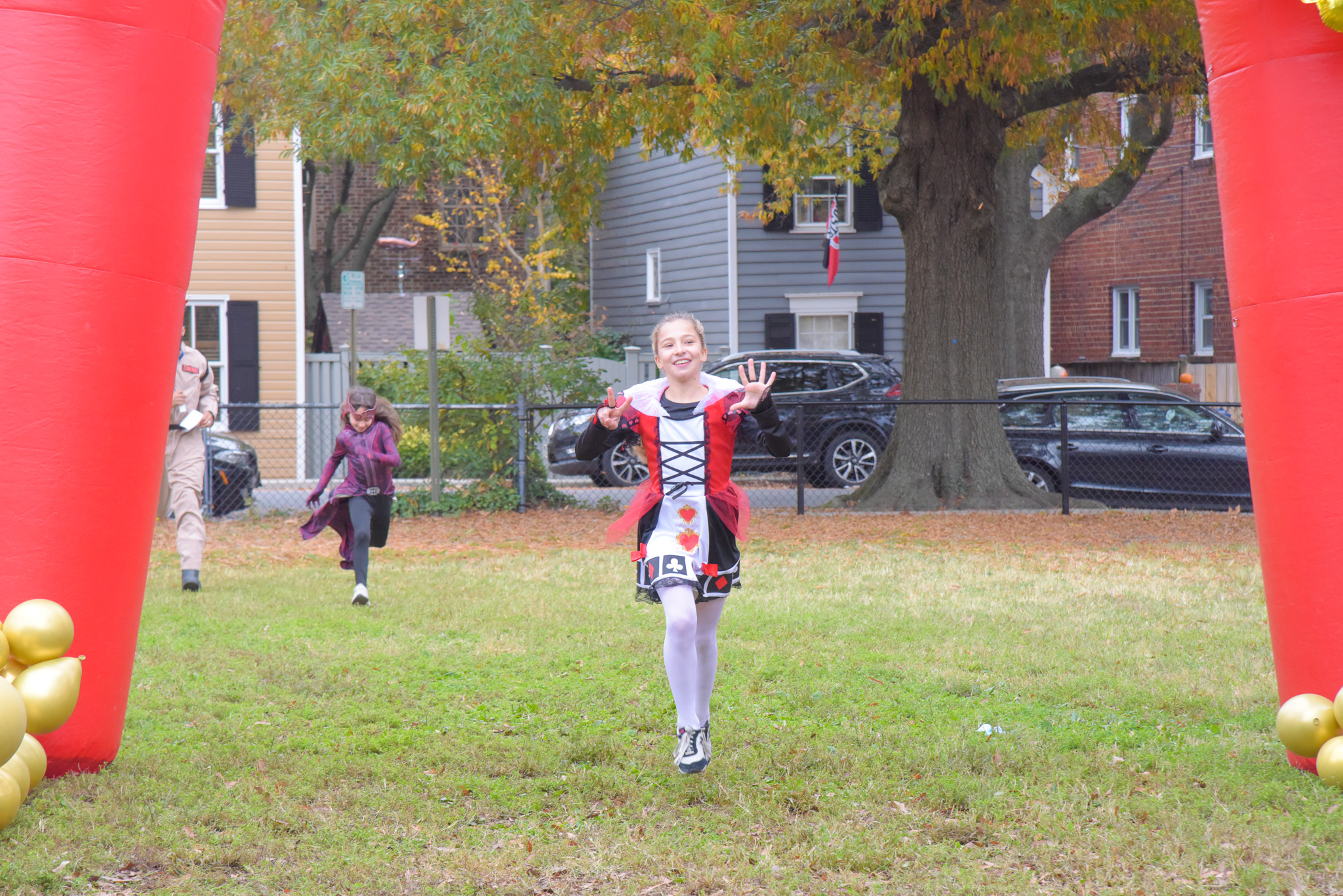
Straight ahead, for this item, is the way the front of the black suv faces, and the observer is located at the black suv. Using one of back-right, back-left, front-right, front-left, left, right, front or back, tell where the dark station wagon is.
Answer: back-left

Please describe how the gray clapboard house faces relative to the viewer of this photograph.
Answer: facing the viewer

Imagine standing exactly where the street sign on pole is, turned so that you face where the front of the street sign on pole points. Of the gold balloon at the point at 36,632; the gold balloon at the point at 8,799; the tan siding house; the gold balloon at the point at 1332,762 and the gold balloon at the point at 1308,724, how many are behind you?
1

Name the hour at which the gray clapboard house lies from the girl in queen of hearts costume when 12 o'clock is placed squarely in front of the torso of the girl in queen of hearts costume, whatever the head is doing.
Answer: The gray clapboard house is roughly at 6 o'clock from the girl in queen of hearts costume.

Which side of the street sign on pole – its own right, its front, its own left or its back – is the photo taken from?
front

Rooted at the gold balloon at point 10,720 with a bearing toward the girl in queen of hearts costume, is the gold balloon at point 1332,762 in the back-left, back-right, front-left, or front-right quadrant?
front-right

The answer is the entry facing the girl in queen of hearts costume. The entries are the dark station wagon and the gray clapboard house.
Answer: the gray clapboard house

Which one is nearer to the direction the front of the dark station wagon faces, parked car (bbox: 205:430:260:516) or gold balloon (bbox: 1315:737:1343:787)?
the gold balloon

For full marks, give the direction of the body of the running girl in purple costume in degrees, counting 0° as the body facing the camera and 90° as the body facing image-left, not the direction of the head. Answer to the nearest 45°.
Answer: approximately 0°

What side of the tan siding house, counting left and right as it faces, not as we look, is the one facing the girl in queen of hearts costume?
front

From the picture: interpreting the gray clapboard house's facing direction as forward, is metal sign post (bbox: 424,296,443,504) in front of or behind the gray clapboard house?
in front

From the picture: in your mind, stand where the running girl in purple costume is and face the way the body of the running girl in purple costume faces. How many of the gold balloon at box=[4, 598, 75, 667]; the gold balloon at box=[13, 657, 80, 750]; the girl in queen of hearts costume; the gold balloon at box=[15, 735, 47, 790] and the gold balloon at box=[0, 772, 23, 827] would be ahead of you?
5

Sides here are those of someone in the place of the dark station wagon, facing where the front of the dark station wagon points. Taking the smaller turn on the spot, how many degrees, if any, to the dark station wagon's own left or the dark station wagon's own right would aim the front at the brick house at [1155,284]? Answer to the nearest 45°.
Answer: approximately 90° to the dark station wagon's own left

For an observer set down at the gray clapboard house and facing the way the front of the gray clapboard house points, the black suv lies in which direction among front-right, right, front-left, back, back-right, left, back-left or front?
front

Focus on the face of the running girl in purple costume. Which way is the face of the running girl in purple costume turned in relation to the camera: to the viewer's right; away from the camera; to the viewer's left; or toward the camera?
toward the camera

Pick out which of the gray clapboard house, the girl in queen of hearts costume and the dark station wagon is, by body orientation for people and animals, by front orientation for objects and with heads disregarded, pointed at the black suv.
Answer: the gray clapboard house

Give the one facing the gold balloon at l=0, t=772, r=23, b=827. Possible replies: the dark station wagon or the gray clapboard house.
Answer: the gray clapboard house

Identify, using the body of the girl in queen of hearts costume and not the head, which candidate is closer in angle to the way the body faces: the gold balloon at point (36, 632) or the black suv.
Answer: the gold balloon
